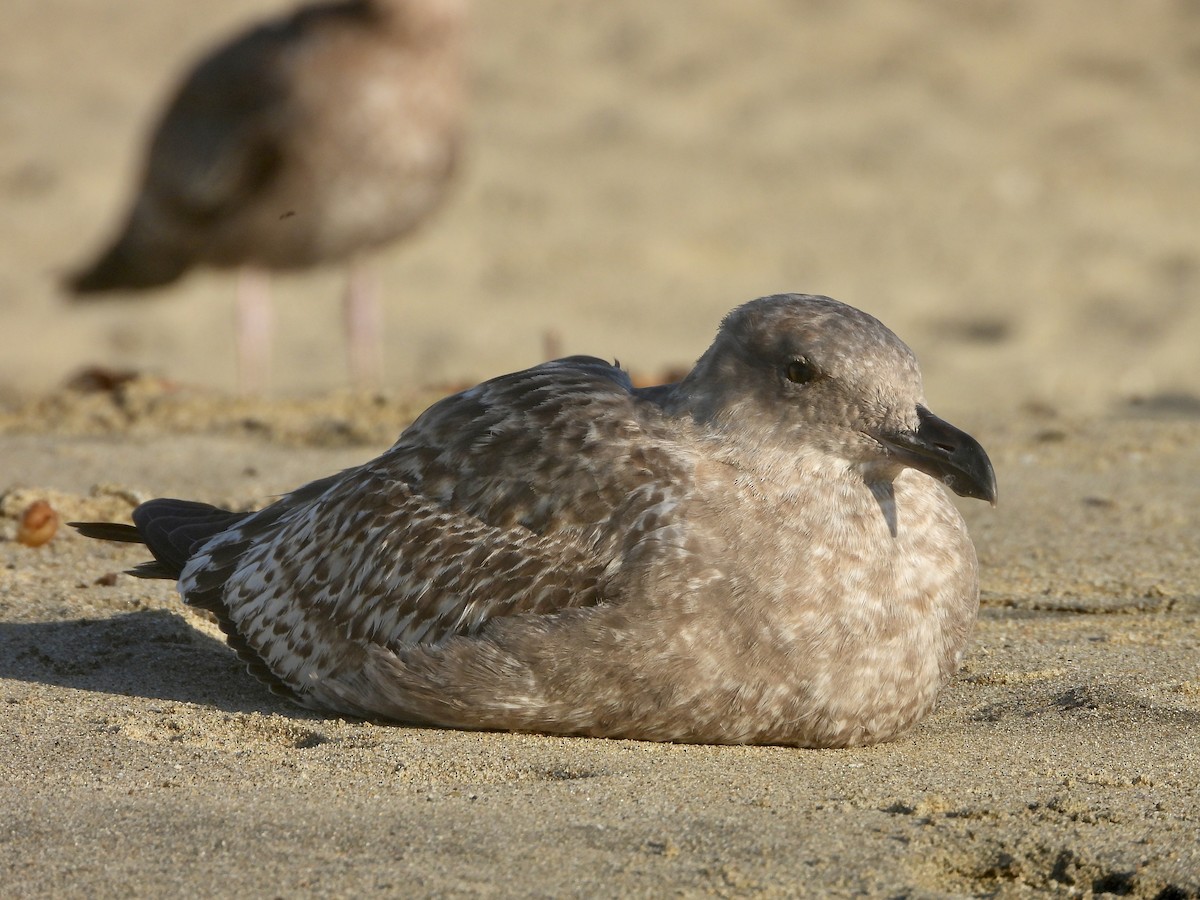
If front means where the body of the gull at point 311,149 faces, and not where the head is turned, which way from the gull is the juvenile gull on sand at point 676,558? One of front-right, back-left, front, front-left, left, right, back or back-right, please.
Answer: front-right

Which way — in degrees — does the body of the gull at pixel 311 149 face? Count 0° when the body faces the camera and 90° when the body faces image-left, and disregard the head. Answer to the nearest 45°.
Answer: approximately 315°
